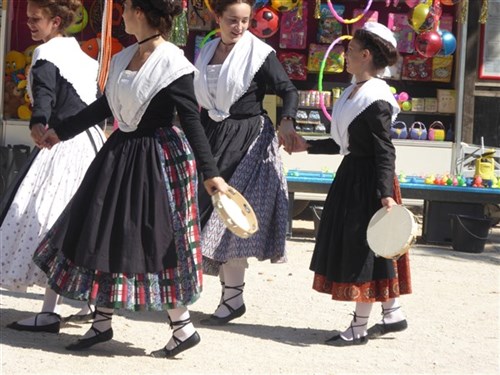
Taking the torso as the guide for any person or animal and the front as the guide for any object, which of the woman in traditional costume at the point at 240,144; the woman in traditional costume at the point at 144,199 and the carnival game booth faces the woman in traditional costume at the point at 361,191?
the carnival game booth

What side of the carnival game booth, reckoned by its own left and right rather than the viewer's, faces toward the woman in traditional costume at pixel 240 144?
front

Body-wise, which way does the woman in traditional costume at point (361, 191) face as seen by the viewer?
to the viewer's left

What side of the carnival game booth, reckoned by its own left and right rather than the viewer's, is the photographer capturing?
front

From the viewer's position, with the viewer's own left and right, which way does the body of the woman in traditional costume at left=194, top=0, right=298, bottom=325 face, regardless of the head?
facing the viewer and to the left of the viewer
